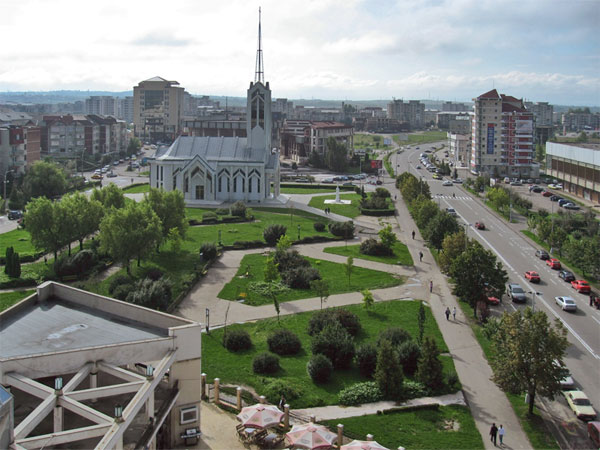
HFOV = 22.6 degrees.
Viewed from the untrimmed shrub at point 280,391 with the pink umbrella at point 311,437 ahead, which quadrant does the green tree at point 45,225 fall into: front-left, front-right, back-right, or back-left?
back-right

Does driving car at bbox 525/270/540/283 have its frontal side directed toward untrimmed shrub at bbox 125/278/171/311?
no

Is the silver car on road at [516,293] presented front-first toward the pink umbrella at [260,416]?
no

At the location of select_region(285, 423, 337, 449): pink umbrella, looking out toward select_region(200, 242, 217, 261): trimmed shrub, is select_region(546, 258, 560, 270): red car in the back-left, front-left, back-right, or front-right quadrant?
front-right

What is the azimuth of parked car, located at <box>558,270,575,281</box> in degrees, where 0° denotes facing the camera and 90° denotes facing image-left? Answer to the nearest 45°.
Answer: approximately 135°

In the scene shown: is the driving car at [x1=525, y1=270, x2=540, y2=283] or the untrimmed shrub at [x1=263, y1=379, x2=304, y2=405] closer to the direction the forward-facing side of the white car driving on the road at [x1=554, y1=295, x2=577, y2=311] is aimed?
the driving car

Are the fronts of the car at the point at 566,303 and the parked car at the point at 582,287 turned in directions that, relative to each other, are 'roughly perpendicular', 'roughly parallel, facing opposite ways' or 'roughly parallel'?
roughly parallel

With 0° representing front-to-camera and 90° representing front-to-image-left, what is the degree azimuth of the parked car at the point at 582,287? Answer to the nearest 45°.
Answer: approximately 135°

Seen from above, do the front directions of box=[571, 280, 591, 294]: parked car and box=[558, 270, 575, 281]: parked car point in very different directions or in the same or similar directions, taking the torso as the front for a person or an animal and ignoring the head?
same or similar directions

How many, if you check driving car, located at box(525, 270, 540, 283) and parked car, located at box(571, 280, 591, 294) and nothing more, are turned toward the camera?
0

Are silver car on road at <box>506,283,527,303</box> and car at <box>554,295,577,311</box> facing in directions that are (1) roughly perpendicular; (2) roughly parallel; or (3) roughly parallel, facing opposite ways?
roughly parallel, facing opposite ways

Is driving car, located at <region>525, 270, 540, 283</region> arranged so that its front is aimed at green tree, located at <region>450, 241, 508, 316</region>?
no
